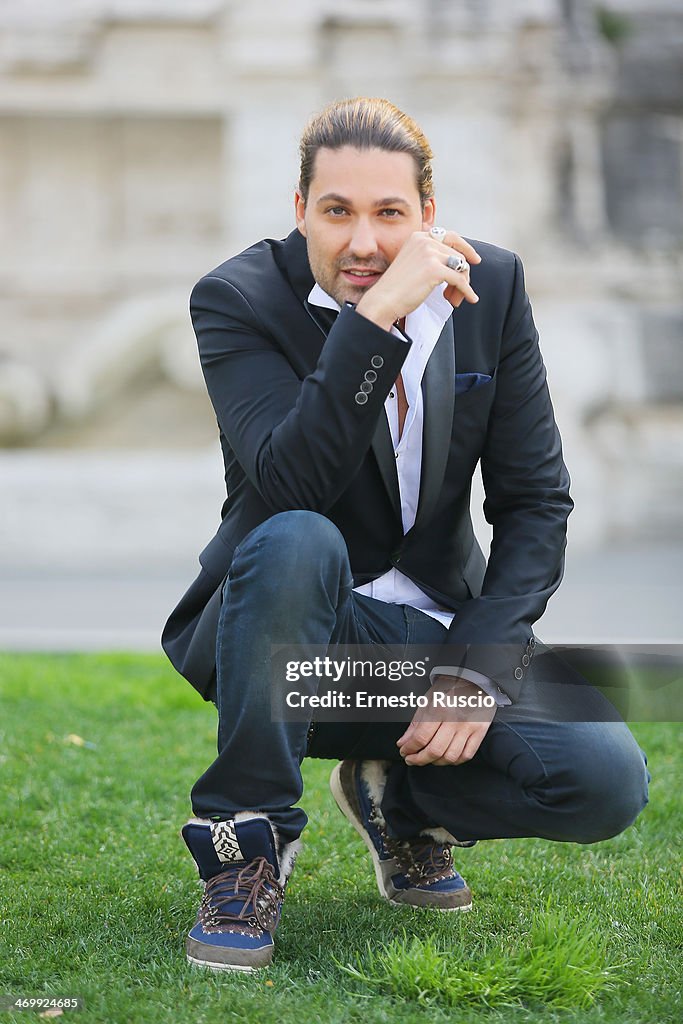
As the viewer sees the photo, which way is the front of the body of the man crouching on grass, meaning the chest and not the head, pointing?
toward the camera

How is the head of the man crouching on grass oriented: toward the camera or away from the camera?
toward the camera
